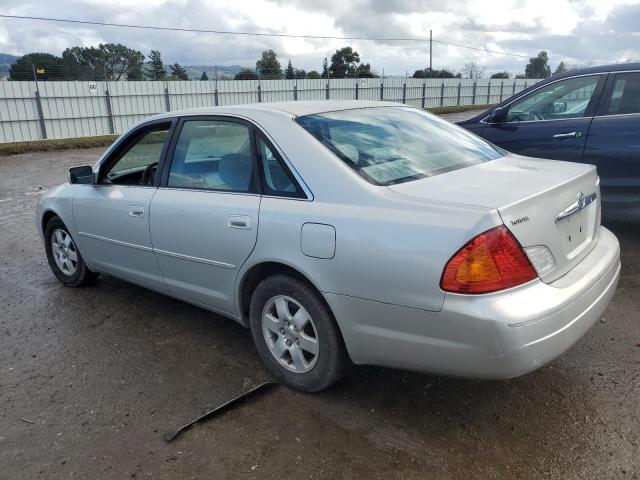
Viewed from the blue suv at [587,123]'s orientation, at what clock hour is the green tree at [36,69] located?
The green tree is roughly at 1 o'clock from the blue suv.

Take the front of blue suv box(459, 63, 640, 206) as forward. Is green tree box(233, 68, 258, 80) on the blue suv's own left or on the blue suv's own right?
on the blue suv's own right

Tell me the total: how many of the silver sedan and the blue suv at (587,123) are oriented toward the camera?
0

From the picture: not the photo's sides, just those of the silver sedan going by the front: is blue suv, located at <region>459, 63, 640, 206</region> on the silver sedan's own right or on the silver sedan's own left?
on the silver sedan's own right

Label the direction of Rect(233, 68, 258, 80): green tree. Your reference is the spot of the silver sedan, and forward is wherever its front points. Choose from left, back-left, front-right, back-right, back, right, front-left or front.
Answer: front-right

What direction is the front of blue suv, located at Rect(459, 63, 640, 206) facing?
to the viewer's left

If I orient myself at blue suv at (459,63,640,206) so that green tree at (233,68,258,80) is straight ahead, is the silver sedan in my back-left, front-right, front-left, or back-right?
back-left

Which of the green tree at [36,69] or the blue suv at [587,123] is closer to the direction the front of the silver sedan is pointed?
the green tree

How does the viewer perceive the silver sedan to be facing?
facing away from the viewer and to the left of the viewer

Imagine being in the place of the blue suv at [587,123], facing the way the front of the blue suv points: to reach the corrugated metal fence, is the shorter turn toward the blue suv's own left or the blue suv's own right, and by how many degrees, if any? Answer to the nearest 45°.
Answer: approximately 45° to the blue suv's own right

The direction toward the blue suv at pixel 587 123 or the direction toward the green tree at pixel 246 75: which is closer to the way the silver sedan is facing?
the green tree

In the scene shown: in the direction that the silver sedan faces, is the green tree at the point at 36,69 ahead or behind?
ahead
